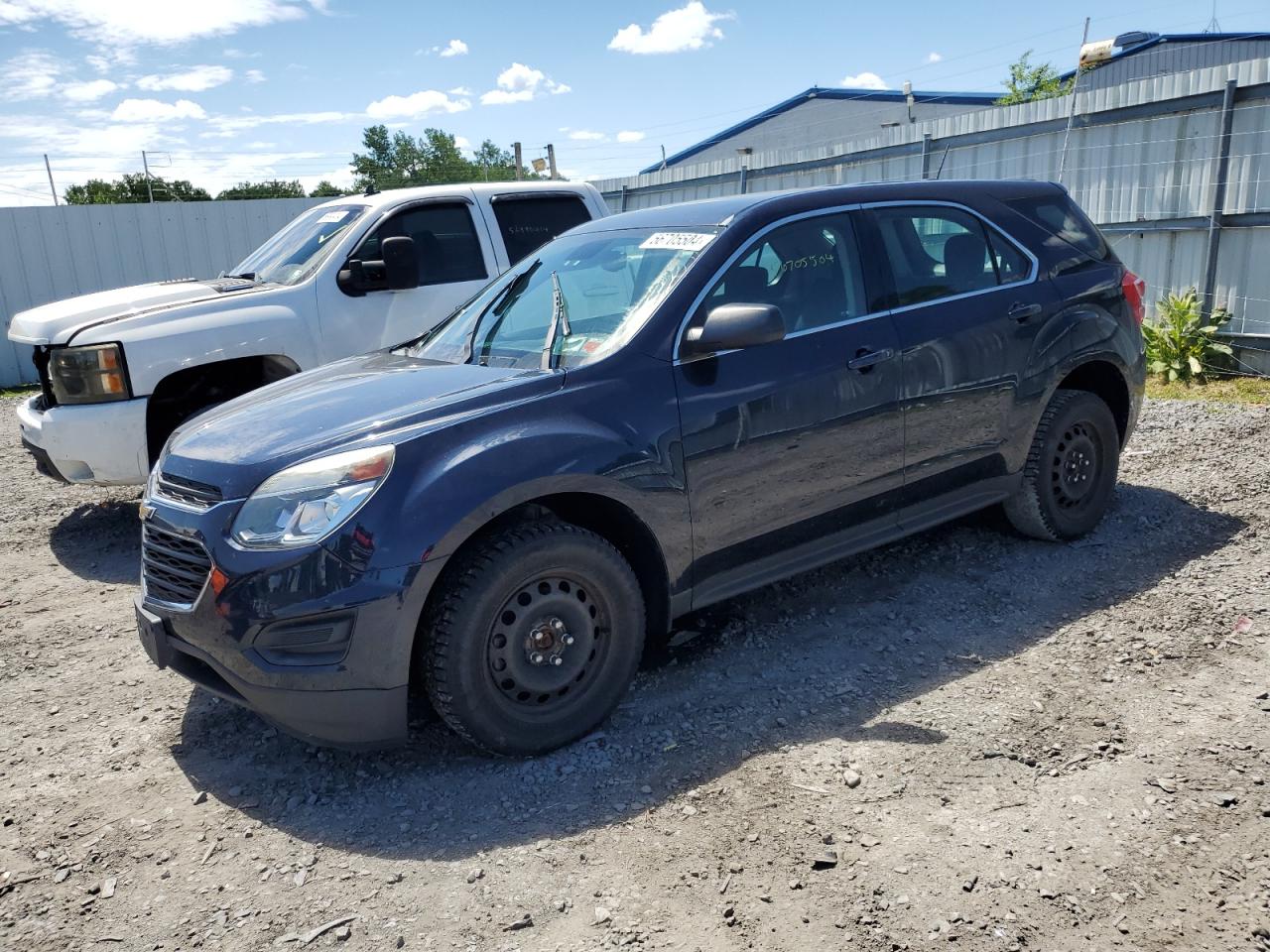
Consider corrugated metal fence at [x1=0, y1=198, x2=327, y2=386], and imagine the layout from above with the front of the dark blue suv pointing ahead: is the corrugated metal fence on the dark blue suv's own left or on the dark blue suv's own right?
on the dark blue suv's own right

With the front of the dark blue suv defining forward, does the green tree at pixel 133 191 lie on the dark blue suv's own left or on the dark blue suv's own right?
on the dark blue suv's own right

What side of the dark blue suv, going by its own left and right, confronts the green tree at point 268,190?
right

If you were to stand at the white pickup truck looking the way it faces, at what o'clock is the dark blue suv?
The dark blue suv is roughly at 10 o'clock from the white pickup truck.

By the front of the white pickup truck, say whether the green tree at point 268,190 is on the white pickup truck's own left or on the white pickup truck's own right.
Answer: on the white pickup truck's own right

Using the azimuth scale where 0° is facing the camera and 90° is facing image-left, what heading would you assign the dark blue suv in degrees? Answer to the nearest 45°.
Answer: approximately 45°

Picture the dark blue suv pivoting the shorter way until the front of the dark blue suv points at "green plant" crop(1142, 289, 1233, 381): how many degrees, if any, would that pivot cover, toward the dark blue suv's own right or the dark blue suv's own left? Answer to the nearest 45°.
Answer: approximately 180°

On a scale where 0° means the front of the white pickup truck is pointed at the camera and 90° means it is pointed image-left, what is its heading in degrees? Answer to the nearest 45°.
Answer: approximately 45°

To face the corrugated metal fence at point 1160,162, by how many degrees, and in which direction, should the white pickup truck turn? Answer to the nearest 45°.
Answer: approximately 135° to its left
